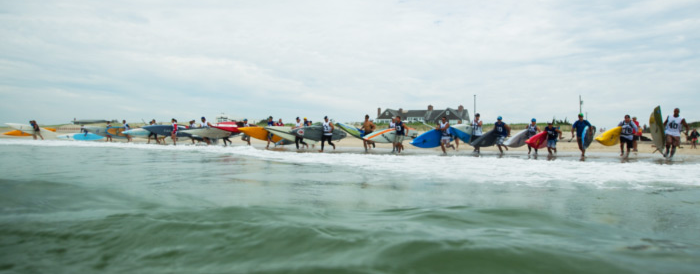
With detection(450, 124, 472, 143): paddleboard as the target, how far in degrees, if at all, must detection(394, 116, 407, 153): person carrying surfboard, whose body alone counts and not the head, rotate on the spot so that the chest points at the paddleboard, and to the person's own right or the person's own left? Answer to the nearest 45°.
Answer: approximately 135° to the person's own left

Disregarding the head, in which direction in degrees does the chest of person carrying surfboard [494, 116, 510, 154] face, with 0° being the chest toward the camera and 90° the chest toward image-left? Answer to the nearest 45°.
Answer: approximately 45°

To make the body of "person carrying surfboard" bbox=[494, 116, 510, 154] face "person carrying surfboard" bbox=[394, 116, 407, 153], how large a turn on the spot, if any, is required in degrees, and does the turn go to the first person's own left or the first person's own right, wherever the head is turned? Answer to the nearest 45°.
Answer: approximately 45° to the first person's own right

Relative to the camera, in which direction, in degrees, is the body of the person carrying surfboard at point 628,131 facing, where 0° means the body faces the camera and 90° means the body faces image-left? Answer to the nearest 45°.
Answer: approximately 0°

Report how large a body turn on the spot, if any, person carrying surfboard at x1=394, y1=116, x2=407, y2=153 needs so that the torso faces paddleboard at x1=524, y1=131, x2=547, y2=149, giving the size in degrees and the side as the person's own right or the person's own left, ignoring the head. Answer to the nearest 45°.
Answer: approximately 135° to the person's own left

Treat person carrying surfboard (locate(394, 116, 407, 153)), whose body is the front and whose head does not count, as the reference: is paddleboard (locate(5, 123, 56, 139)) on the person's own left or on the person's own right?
on the person's own right

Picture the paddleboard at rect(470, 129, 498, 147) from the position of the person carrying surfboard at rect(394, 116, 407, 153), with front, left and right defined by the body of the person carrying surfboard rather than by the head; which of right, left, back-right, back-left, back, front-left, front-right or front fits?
back-left

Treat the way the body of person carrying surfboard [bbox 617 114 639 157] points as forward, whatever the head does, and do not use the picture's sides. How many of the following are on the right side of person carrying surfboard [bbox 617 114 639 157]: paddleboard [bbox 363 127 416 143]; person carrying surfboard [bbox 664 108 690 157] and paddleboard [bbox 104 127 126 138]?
2

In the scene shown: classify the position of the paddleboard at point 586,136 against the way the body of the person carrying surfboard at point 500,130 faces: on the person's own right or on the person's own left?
on the person's own left

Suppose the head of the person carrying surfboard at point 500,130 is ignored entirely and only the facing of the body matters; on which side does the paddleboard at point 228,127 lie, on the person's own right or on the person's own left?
on the person's own right
